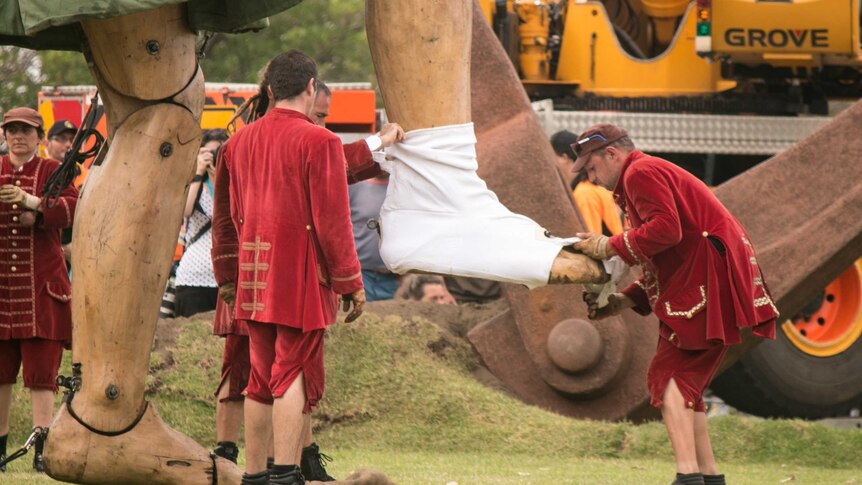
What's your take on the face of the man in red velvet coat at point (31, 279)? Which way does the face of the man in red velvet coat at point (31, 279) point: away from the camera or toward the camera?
toward the camera

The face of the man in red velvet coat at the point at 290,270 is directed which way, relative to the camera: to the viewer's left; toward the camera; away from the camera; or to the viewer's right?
away from the camera

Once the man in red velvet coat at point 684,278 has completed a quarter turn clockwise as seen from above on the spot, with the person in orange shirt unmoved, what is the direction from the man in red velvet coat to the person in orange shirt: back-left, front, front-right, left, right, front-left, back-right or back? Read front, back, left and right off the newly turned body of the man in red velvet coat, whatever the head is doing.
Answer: front

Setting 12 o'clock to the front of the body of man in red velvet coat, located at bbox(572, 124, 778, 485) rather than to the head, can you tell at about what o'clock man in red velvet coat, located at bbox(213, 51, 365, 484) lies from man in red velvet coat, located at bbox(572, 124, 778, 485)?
man in red velvet coat, located at bbox(213, 51, 365, 484) is roughly at 11 o'clock from man in red velvet coat, located at bbox(572, 124, 778, 485).

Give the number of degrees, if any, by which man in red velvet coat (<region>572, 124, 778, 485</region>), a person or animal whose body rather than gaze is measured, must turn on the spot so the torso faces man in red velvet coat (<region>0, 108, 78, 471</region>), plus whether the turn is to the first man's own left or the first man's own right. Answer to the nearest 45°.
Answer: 0° — they already face them

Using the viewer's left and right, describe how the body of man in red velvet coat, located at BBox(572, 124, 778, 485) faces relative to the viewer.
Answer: facing to the left of the viewer
